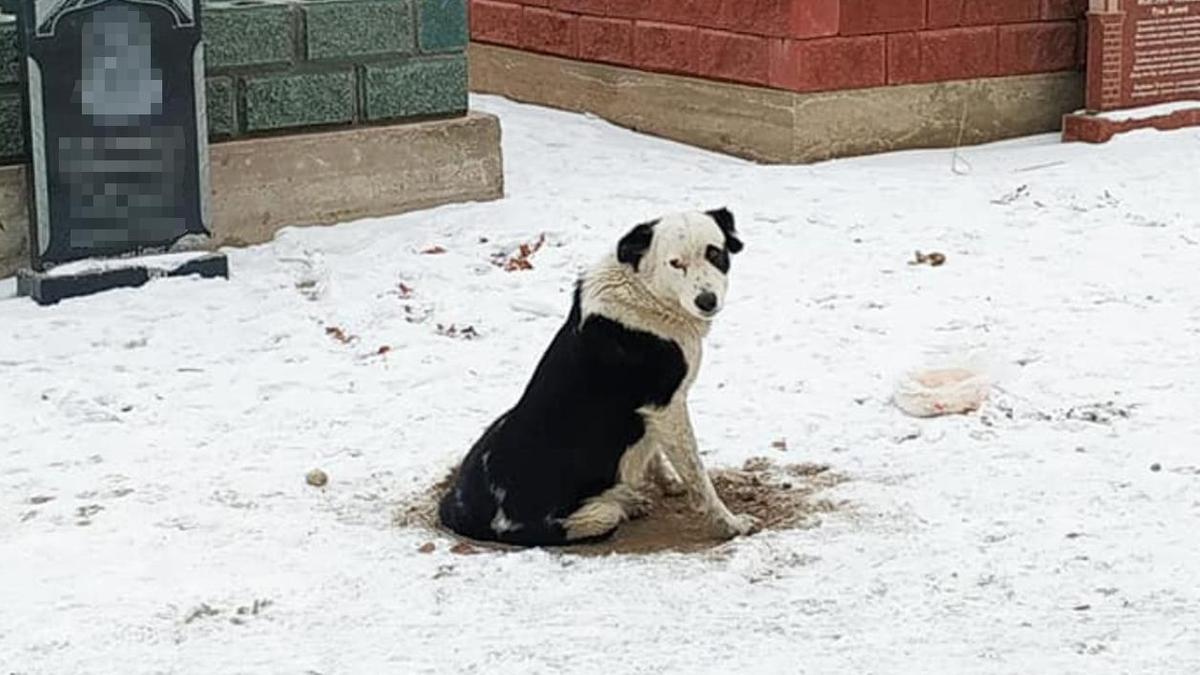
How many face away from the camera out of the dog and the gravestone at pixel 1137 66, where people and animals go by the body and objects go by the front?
0

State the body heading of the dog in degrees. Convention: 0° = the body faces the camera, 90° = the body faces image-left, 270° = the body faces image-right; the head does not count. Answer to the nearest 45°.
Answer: approximately 270°

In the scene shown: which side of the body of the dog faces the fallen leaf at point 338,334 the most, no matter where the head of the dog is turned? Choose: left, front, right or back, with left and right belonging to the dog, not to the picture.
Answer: left

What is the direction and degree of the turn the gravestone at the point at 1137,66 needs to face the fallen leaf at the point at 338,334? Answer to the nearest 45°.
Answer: approximately 90° to its right

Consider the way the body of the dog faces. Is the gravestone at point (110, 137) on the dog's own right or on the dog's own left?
on the dog's own left

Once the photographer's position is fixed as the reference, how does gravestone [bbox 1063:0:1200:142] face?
facing the viewer and to the right of the viewer

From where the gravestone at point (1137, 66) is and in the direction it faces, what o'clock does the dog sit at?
The dog is roughly at 2 o'clock from the gravestone.

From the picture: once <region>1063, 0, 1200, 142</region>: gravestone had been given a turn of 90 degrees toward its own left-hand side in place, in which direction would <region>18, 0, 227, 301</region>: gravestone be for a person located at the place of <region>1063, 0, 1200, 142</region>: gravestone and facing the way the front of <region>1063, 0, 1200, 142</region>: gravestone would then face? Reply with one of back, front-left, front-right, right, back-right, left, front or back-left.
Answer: back
